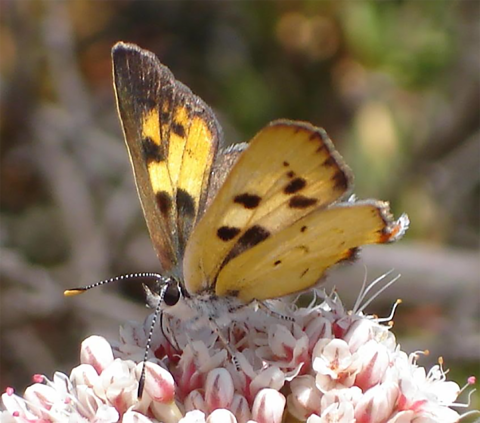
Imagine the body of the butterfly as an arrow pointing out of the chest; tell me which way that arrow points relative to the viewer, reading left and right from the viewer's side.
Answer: facing to the left of the viewer
